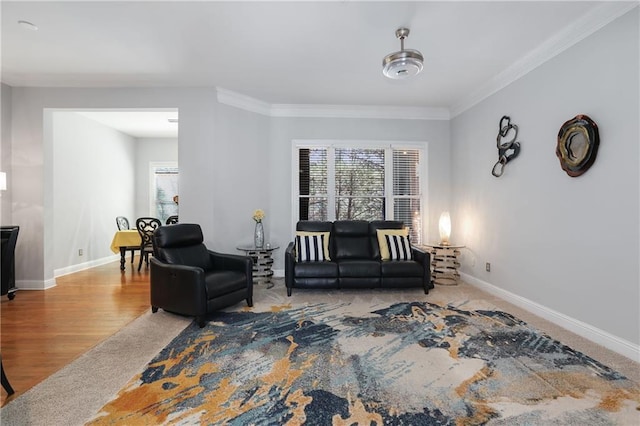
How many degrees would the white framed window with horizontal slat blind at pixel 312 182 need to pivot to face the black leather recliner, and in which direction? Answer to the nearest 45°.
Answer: approximately 45° to its right

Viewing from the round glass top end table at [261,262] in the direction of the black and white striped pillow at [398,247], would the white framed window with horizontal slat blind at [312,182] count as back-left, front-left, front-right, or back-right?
front-left

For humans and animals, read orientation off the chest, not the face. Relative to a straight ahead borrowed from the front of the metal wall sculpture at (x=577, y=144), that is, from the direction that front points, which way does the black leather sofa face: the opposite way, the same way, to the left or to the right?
to the left

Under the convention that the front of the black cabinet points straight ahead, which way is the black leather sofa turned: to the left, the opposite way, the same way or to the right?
to the right

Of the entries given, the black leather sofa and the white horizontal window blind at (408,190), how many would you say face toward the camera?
2

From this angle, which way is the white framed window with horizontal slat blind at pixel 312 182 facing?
toward the camera

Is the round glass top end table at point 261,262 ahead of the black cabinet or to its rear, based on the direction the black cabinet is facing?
ahead

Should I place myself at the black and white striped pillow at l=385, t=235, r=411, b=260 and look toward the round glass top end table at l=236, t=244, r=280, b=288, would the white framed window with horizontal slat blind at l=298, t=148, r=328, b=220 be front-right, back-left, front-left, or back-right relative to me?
front-right

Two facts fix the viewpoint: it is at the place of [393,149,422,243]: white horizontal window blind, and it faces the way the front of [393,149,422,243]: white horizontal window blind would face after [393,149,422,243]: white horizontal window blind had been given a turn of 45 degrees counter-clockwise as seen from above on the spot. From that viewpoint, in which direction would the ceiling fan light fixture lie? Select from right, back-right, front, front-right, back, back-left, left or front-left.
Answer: front-right

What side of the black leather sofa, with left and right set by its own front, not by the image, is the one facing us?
front

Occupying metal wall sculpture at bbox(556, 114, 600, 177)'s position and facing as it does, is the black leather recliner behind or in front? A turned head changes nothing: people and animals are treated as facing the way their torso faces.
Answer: in front

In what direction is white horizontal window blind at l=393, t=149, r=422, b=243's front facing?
toward the camera

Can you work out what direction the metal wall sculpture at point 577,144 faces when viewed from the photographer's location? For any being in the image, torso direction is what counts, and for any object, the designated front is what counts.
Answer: facing the viewer and to the left of the viewer

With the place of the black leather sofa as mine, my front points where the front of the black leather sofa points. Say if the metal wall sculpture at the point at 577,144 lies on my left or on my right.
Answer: on my left

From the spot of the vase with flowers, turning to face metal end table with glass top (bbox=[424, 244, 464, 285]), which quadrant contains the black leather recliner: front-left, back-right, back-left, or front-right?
back-right

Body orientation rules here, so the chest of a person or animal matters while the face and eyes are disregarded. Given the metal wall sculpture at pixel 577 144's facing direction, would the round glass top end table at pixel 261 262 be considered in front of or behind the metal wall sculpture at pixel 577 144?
in front
